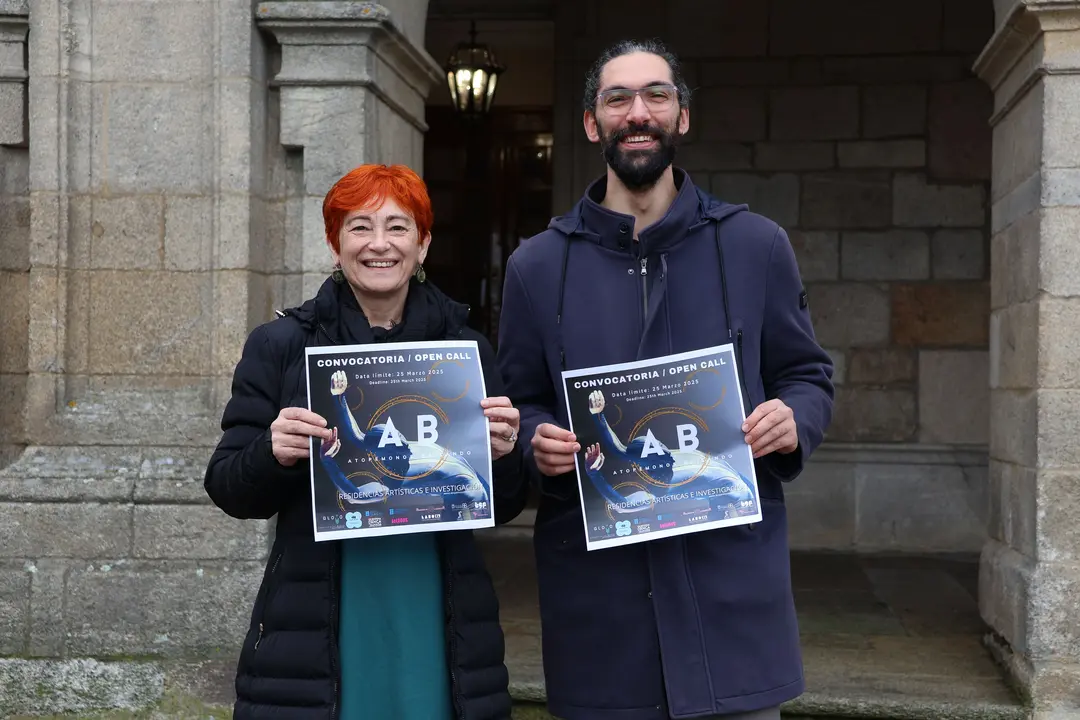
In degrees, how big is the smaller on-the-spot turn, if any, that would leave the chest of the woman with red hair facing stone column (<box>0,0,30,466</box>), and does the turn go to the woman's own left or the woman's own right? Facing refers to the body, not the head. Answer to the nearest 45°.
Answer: approximately 135° to the woman's own right

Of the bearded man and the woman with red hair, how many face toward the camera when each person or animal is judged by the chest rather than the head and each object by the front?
2

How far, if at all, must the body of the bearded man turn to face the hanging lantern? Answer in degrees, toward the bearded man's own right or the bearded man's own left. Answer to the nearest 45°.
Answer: approximately 180°

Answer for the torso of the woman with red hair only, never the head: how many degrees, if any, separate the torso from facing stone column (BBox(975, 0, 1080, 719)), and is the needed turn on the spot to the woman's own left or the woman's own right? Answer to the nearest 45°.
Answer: approximately 135° to the woman's own left

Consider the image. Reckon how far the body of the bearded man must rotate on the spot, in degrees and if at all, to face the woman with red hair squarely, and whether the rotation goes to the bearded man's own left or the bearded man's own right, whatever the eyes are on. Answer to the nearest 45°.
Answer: approximately 90° to the bearded man's own right

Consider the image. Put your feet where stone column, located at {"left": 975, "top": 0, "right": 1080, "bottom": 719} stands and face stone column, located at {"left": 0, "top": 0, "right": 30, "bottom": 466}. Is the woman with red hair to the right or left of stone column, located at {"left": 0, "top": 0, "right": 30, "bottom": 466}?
left

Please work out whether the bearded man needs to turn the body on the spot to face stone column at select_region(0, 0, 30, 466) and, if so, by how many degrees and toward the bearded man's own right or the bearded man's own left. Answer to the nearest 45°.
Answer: approximately 135° to the bearded man's own right

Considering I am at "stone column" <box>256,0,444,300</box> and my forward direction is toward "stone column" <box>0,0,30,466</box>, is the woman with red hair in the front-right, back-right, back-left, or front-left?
back-left
